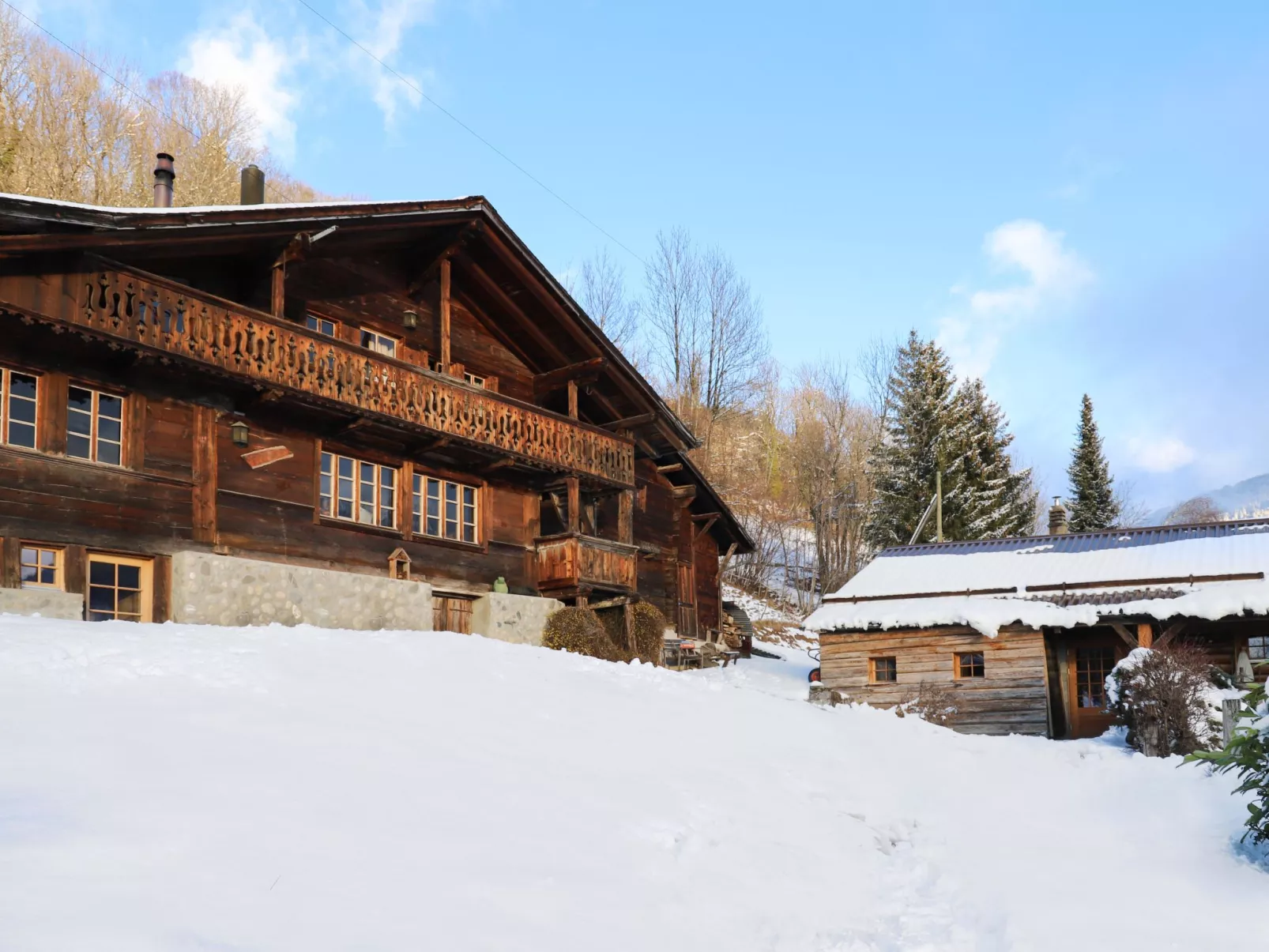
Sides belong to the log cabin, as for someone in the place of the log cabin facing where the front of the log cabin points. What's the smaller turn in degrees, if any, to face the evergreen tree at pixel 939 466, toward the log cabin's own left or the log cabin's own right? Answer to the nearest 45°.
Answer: approximately 180°

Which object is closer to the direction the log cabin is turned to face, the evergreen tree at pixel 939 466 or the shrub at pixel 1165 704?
the shrub

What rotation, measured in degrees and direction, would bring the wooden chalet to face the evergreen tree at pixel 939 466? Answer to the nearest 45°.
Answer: approximately 90° to its left

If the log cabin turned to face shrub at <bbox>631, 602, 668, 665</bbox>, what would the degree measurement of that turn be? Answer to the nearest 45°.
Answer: approximately 90° to its right

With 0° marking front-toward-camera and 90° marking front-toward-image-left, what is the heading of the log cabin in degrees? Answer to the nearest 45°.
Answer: approximately 0°

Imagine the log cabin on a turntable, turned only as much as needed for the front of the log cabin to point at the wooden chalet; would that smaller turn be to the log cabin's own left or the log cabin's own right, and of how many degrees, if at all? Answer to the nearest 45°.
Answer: approximately 45° to the log cabin's own right

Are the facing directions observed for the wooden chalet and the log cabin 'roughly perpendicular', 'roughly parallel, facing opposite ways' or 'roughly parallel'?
roughly perpendicular
